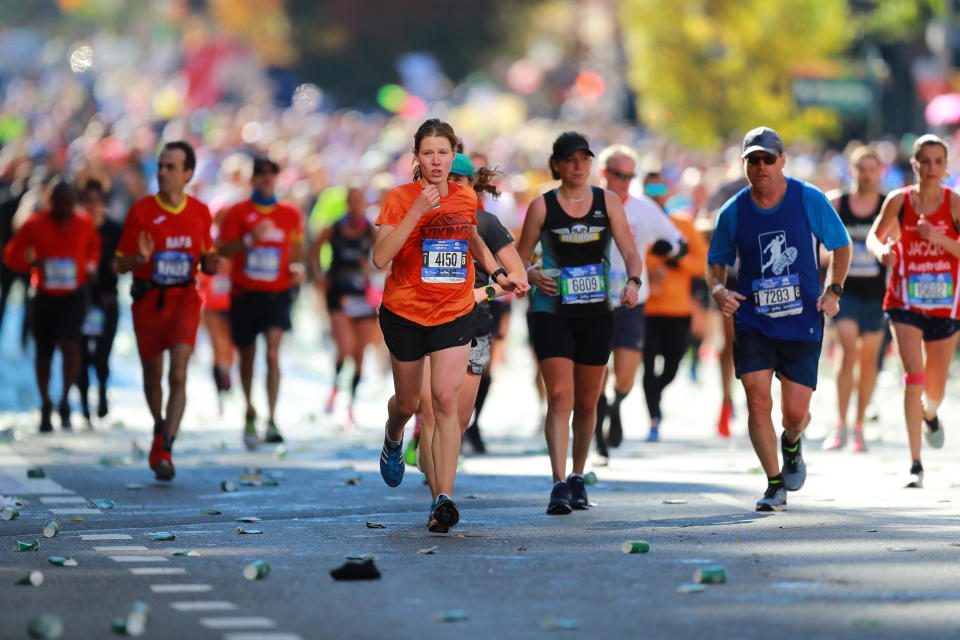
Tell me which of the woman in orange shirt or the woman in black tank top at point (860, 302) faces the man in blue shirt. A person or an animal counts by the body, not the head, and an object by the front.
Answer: the woman in black tank top

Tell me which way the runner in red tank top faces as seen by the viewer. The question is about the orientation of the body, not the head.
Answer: toward the camera

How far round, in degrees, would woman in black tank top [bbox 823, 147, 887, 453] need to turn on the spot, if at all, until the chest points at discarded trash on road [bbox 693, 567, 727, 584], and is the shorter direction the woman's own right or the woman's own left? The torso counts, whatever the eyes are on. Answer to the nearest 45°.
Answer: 0° — they already face it

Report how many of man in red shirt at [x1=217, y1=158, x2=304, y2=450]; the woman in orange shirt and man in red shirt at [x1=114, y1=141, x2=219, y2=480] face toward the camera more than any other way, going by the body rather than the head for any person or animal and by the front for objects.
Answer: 3

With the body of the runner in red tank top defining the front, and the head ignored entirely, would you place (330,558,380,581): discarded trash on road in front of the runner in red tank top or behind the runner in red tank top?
in front

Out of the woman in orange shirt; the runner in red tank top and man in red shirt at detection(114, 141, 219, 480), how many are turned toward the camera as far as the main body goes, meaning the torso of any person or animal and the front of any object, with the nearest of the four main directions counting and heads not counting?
3

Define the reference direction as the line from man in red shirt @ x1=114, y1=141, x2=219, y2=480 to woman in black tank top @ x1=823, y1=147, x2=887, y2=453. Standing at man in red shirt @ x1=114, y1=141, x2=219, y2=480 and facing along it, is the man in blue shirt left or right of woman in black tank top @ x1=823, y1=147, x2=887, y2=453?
right
